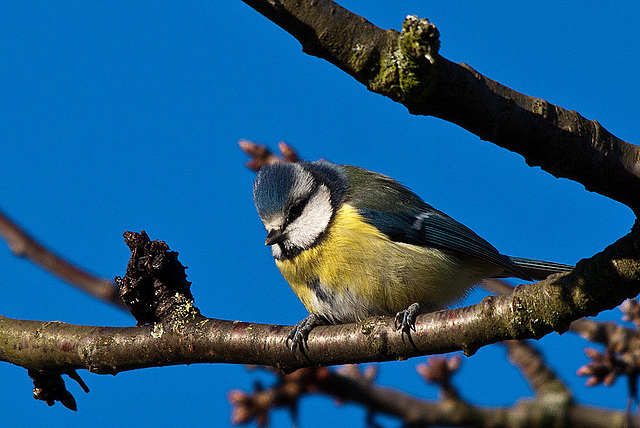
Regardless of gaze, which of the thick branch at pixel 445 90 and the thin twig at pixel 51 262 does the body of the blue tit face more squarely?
the thin twig

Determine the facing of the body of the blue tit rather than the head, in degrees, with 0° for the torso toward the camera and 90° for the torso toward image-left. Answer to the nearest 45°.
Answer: approximately 45°

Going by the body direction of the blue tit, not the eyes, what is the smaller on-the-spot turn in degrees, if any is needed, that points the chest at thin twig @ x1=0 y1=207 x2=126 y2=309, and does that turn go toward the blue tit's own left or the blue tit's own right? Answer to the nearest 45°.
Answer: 0° — it already faces it
